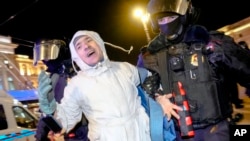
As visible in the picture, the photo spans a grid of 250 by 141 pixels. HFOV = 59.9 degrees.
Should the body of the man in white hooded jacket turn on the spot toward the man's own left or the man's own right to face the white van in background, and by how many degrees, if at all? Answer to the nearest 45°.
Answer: approximately 135° to the man's own right

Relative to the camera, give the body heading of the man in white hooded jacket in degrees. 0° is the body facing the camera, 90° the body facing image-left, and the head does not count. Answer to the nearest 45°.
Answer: approximately 0°

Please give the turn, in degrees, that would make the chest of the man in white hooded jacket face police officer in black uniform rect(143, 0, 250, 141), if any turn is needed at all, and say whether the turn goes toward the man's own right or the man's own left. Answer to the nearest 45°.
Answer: approximately 90° to the man's own left

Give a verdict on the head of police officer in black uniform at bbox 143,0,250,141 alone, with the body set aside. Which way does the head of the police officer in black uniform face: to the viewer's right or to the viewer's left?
to the viewer's left
